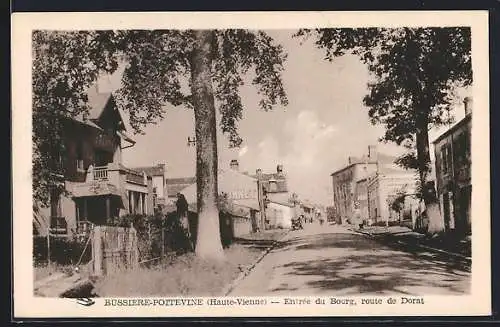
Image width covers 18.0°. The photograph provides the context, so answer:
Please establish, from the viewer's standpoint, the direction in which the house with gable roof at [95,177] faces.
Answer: facing the viewer and to the right of the viewer
